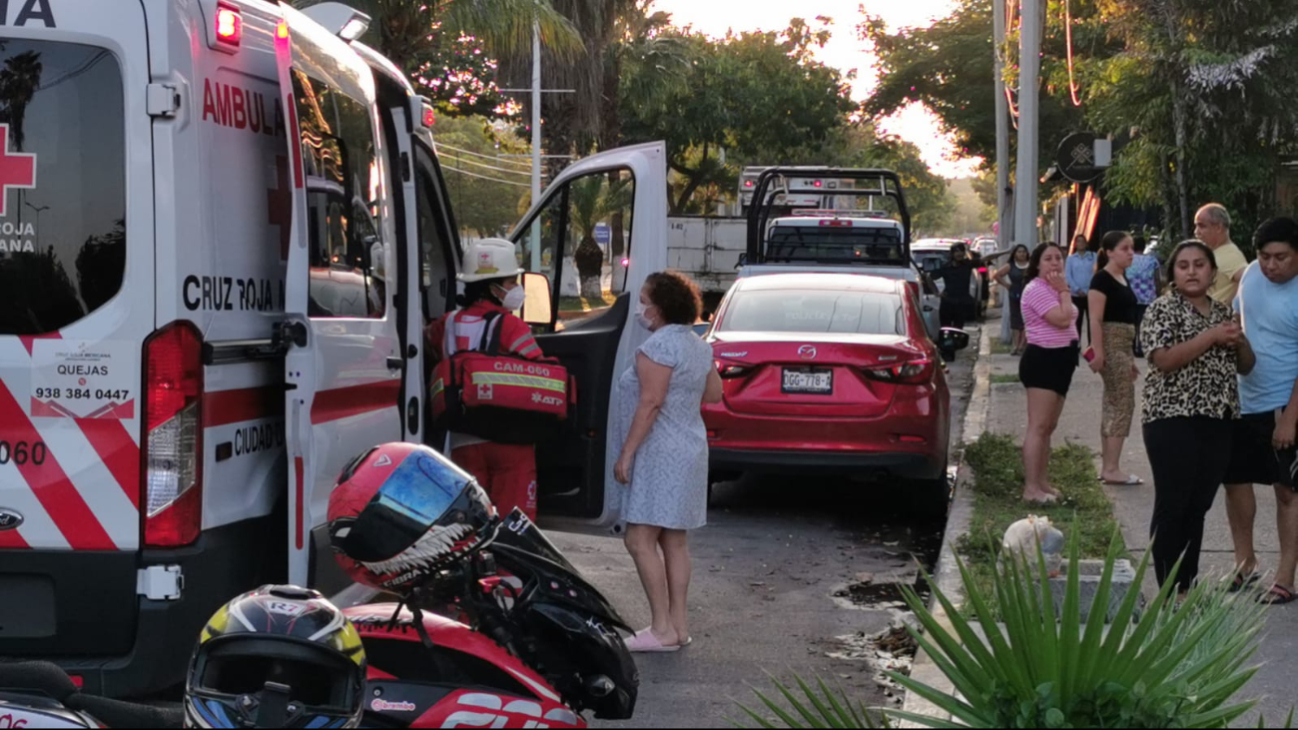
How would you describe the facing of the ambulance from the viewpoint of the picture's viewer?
facing away from the viewer and to the right of the viewer

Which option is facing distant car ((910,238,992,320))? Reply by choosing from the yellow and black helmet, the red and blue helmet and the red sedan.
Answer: the red sedan

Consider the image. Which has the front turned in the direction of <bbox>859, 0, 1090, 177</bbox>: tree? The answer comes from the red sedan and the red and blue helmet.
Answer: the red sedan

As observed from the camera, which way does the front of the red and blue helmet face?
facing the viewer and to the right of the viewer

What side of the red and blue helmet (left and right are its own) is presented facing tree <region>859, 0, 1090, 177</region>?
left

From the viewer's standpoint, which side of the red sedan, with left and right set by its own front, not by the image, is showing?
back

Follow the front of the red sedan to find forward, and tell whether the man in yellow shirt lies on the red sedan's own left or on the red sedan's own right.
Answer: on the red sedan's own right

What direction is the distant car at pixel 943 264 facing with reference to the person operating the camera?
facing away from the viewer

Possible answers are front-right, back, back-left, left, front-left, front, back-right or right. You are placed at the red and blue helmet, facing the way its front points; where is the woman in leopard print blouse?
left

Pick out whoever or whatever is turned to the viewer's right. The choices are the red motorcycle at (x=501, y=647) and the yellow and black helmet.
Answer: the red motorcycle

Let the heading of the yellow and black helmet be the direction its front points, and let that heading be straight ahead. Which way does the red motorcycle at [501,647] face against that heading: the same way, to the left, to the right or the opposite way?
to the left
